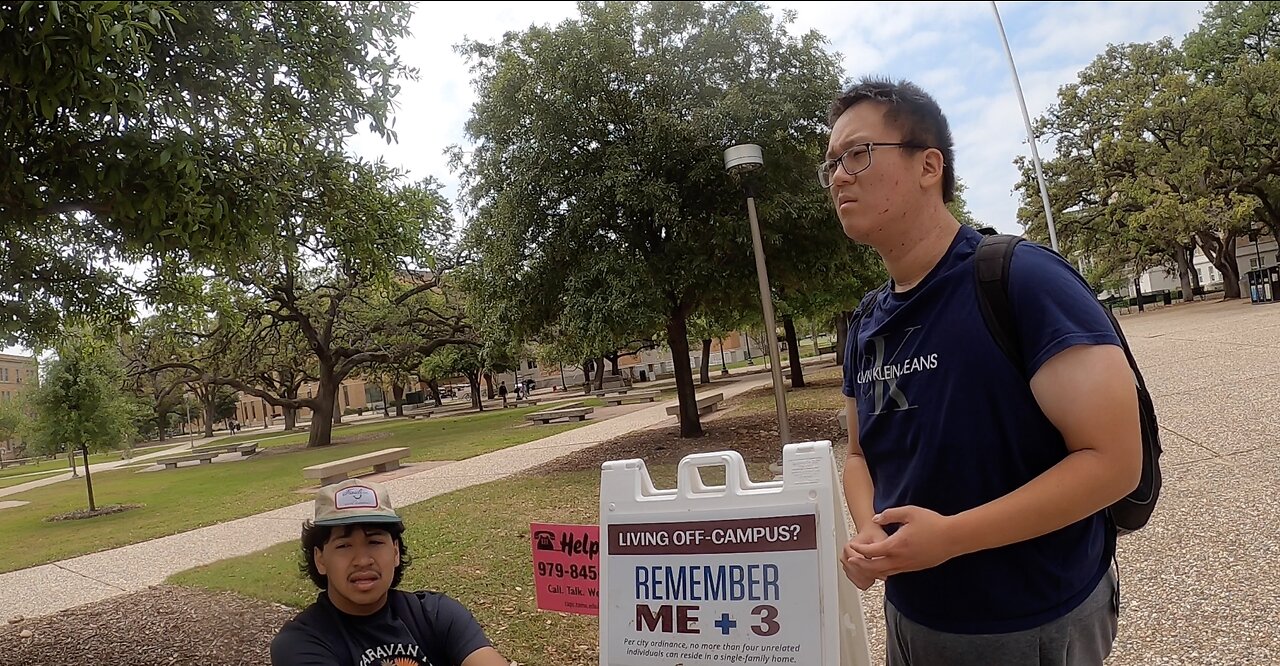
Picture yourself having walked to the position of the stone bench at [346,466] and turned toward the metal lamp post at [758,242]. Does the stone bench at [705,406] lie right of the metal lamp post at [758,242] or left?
left

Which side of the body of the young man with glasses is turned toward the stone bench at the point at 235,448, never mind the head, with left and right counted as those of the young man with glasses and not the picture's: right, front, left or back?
right

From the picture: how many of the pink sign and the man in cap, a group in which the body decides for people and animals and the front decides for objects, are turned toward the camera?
2

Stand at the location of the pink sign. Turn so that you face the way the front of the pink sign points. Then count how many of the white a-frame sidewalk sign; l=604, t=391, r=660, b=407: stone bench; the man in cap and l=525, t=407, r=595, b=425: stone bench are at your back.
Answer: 2

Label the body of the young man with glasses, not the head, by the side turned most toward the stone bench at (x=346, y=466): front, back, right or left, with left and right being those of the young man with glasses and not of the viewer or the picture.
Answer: right

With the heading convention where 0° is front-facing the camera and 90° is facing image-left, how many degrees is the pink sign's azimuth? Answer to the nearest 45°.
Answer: approximately 0°

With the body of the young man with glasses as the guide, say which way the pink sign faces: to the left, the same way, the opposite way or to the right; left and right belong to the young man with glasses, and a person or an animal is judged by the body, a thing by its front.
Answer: to the left

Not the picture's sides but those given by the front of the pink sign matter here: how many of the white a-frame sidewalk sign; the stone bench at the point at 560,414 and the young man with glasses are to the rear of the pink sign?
1

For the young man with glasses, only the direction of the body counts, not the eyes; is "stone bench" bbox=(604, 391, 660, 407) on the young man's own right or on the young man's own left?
on the young man's own right

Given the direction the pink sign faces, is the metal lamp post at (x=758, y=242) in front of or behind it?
behind

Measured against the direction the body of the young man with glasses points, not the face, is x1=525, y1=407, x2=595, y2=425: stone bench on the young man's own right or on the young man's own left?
on the young man's own right

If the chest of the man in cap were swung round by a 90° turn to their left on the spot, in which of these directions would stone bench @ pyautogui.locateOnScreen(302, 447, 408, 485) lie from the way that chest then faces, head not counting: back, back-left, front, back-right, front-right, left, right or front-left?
left

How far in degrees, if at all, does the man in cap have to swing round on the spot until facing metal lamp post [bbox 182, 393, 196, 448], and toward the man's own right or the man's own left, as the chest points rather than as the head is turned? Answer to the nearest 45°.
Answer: approximately 180°

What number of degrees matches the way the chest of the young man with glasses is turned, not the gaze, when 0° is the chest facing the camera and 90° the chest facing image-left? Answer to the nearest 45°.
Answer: approximately 45°

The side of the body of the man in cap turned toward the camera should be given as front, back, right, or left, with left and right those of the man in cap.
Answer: front
